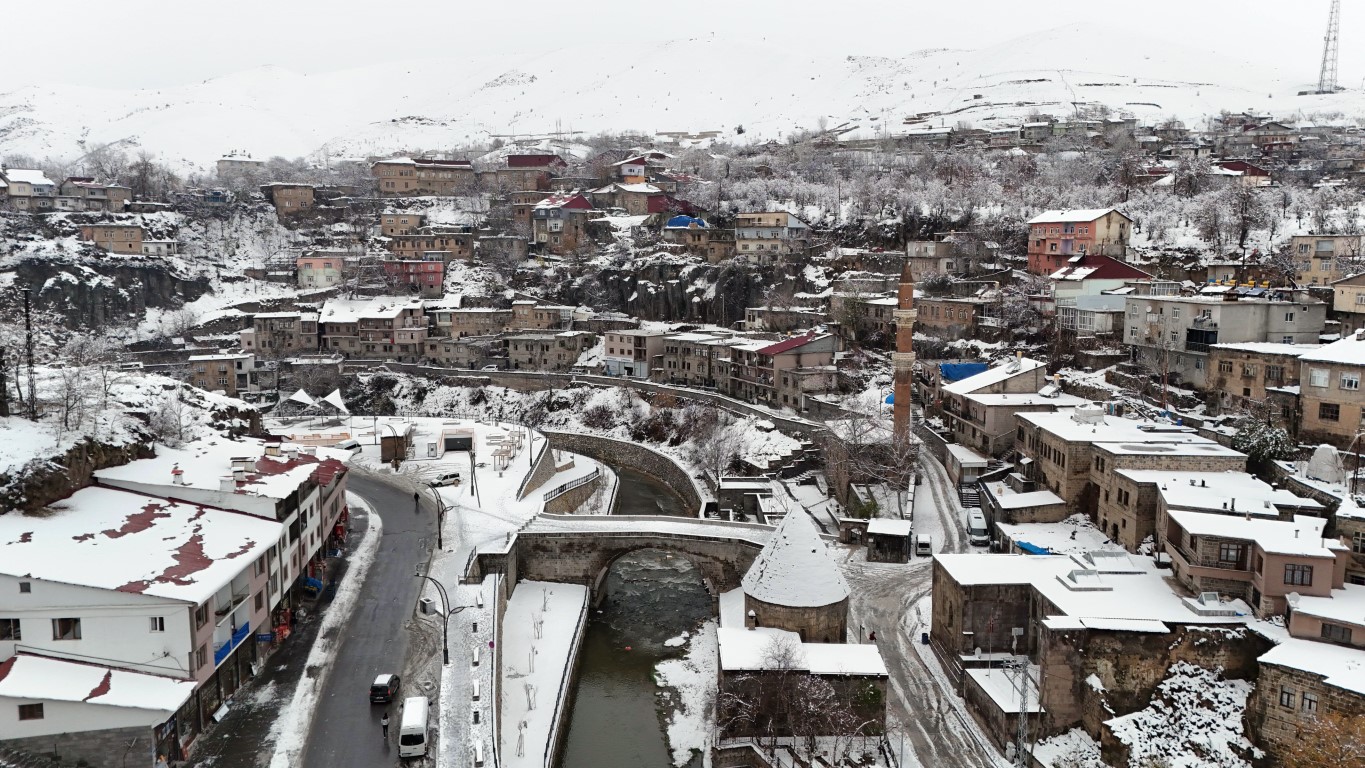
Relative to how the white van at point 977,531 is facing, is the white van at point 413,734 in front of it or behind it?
in front

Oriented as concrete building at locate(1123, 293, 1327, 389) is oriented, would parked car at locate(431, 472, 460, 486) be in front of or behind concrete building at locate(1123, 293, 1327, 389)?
in front

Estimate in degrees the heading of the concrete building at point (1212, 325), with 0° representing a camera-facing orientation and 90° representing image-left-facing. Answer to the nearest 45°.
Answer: approximately 45°

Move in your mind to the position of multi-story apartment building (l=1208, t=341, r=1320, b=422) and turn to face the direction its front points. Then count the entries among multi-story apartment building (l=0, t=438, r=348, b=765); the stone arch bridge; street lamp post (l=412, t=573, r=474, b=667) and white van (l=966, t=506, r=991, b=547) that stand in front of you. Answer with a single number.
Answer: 4

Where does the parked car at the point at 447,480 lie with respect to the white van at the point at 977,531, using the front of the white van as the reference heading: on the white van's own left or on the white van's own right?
on the white van's own right

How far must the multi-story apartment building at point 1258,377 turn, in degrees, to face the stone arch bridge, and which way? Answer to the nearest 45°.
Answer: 0° — it already faces it

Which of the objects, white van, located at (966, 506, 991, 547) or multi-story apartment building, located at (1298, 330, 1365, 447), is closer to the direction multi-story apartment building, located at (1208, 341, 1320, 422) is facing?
the white van
